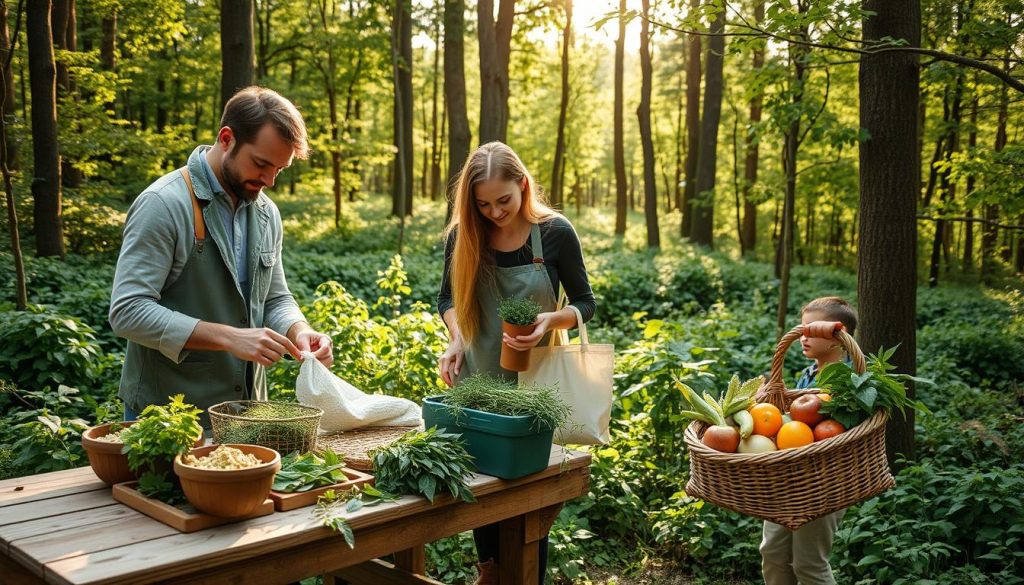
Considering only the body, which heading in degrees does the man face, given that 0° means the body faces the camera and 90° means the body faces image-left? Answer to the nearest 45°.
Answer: approximately 315°

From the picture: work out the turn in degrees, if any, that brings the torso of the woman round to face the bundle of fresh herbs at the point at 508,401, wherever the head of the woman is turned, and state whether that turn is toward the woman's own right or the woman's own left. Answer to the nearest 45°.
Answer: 0° — they already face it

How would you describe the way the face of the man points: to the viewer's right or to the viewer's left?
to the viewer's right

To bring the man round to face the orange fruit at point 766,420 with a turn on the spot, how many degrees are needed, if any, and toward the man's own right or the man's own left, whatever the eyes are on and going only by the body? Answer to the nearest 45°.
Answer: approximately 45° to the man's own left

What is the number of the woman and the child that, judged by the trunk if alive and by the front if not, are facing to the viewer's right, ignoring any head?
0

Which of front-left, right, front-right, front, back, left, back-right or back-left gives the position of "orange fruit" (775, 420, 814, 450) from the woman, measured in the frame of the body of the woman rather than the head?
front-left

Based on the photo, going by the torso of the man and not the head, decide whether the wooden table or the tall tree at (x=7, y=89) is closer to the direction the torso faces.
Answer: the wooden table

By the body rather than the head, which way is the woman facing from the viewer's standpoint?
toward the camera

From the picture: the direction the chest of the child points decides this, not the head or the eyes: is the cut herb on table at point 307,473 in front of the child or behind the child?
in front

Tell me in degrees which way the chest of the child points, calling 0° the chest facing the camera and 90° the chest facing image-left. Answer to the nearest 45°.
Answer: approximately 45°

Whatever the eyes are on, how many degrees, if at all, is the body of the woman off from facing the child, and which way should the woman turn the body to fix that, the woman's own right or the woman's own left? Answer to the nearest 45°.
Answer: approximately 90° to the woman's own left
